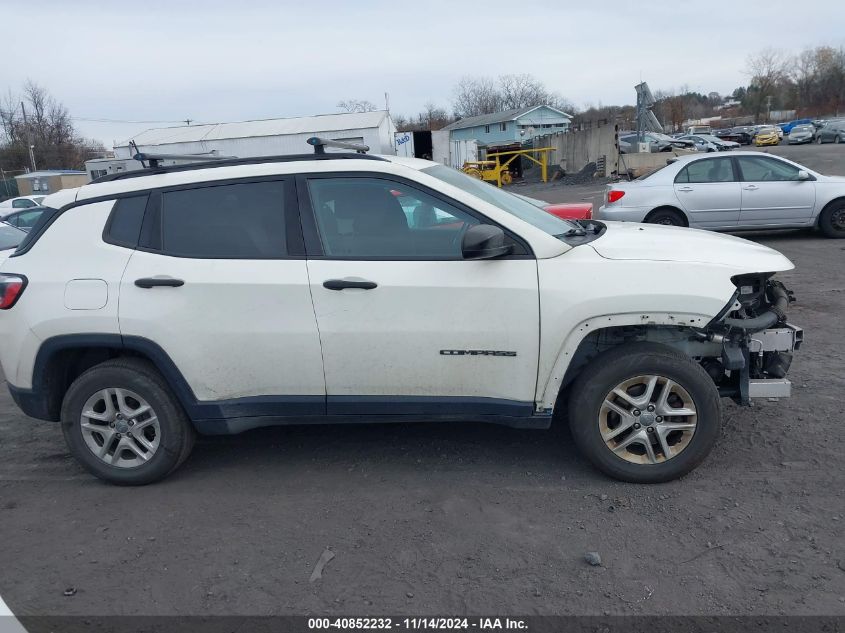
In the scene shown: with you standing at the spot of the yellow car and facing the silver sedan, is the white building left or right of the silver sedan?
right

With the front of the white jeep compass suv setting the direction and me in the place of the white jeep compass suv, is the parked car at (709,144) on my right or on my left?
on my left

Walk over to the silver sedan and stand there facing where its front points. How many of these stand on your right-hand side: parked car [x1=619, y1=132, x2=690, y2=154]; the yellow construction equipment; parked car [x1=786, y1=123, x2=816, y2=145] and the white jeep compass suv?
1

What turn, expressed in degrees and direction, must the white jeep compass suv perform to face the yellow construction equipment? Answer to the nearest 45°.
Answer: approximately 90° to its left

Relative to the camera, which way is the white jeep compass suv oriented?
to the viewer's right

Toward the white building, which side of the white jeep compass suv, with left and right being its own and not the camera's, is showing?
left

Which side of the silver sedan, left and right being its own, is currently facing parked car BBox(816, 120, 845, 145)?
left

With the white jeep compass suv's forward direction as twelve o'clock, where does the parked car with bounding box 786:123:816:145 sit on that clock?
The parked car is roughly at 10 o'clock from the white jeep compass suv.

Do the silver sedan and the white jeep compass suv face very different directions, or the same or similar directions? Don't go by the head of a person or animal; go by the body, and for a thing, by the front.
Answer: same or similar directions

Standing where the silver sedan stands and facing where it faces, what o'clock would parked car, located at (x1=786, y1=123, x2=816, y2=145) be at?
The parked car is roughly at 9 o'clock from the silver sedan.

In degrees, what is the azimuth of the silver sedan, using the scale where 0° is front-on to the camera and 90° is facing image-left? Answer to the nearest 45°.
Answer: approximately 270°

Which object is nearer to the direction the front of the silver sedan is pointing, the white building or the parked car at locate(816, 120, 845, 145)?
the parked car

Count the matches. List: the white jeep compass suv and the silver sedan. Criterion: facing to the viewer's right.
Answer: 2

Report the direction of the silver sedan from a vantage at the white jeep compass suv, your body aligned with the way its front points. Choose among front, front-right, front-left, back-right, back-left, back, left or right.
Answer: front-left
